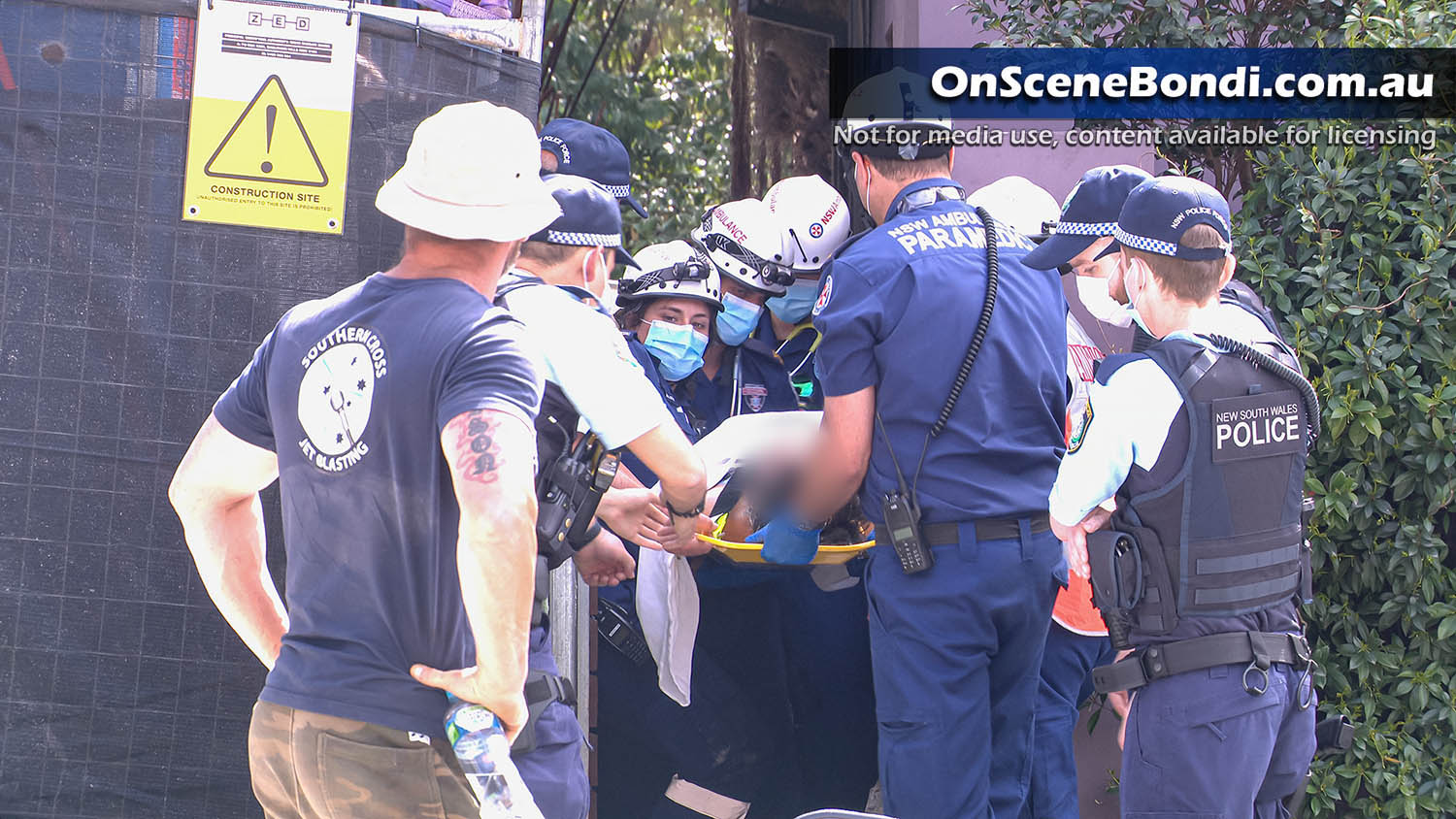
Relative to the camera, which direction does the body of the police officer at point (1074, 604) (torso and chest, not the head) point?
to the viewer's left

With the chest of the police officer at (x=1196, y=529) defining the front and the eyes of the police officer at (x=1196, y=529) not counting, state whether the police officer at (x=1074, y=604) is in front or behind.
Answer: in front

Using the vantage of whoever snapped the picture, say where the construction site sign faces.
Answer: facing the viewer

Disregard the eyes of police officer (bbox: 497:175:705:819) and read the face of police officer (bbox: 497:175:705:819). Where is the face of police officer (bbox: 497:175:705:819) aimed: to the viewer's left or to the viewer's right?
to the viewer's right

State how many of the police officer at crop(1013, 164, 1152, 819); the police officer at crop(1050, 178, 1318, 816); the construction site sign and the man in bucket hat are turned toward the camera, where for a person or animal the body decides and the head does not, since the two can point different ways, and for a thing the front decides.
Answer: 1

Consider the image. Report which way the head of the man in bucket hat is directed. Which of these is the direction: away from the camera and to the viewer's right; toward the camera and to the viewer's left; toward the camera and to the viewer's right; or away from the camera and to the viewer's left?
away from the camera and to the viewer's right

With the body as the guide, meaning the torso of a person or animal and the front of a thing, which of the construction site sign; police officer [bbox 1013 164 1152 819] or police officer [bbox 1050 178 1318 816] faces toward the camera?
the construction site sign

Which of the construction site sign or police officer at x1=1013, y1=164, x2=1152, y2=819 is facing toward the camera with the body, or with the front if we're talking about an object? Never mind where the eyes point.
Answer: the construction site sign

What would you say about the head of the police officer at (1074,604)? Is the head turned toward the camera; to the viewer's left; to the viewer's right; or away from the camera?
to the viewer's left

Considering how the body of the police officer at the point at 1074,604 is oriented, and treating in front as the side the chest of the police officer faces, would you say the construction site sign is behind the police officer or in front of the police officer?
in front

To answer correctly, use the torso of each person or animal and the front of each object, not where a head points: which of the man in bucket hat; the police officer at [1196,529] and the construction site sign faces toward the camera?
the construction site sign

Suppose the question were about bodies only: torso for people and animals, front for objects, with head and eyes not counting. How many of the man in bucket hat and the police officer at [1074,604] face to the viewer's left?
1

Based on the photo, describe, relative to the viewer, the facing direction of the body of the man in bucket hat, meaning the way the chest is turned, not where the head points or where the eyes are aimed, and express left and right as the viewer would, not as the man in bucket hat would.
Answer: facing away from the viewer and to the right of the viewer
